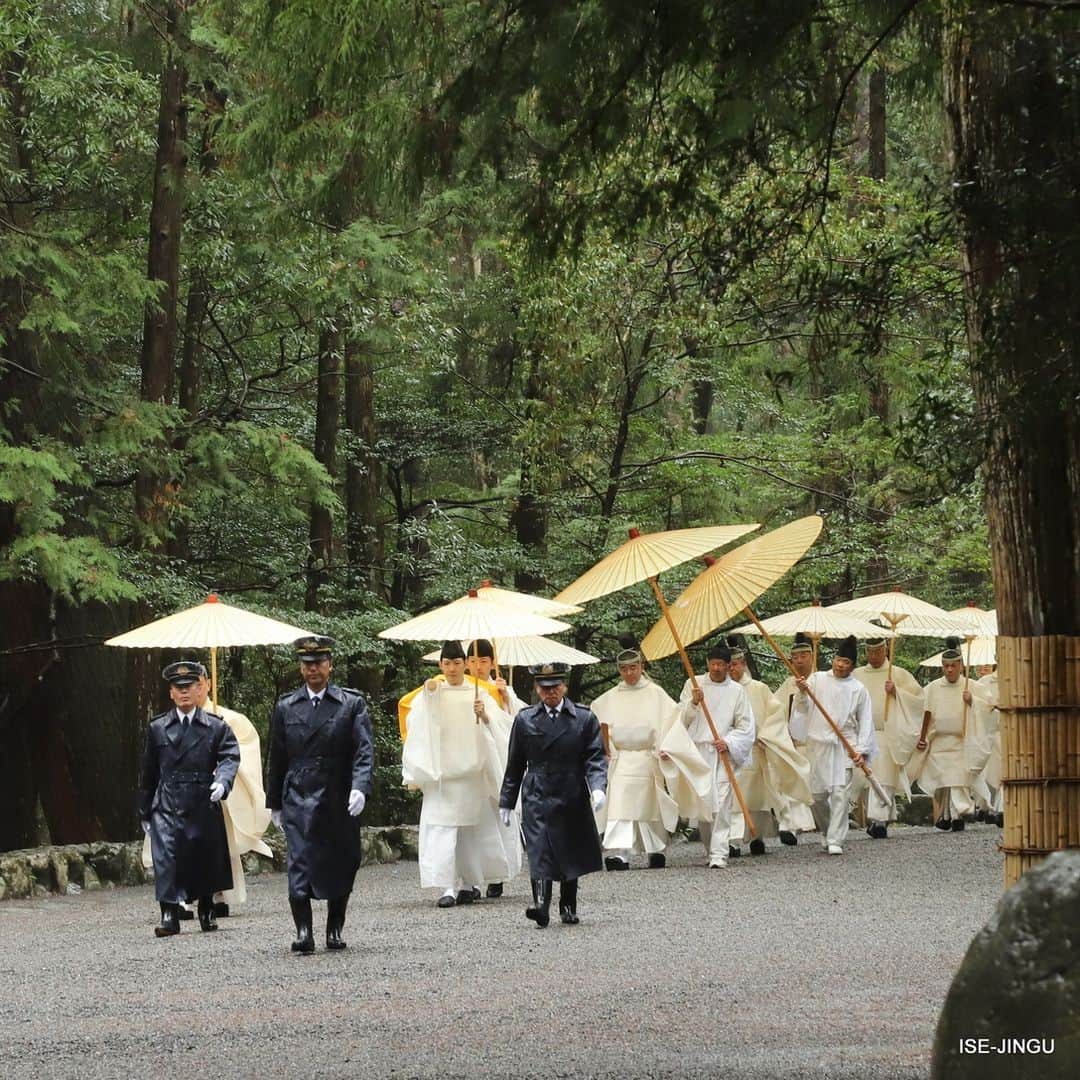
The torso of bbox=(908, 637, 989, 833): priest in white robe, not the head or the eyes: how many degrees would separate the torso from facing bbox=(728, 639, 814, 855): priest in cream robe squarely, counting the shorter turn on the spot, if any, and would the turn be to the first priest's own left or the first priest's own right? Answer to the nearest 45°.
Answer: approximately 45° to the first priest's own right

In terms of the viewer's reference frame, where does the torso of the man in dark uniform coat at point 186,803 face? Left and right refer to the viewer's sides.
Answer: facing the viewer

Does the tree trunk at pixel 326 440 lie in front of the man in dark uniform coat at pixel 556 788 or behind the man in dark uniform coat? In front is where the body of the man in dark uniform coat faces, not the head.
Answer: behind

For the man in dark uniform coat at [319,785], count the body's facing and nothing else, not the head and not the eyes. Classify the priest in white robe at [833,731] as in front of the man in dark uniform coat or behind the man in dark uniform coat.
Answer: behind

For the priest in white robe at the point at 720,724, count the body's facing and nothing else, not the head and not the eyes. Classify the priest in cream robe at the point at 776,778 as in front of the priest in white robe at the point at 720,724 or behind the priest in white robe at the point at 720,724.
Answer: behind

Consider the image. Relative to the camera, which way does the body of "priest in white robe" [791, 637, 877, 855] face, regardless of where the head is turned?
toward the camera

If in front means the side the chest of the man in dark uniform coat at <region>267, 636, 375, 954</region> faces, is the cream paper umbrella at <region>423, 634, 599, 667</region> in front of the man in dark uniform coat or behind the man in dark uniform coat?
behind

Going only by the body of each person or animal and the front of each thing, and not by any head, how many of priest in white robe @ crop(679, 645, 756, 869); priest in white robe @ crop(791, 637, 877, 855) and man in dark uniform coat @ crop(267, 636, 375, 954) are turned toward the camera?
3

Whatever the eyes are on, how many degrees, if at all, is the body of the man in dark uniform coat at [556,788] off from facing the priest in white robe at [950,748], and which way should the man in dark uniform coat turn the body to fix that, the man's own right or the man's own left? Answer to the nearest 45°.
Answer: approximately 135° to the man's own left
